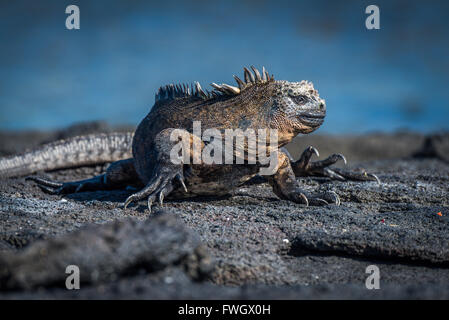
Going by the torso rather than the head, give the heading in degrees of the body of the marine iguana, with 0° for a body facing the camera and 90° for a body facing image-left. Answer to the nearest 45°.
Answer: approximately 270°
